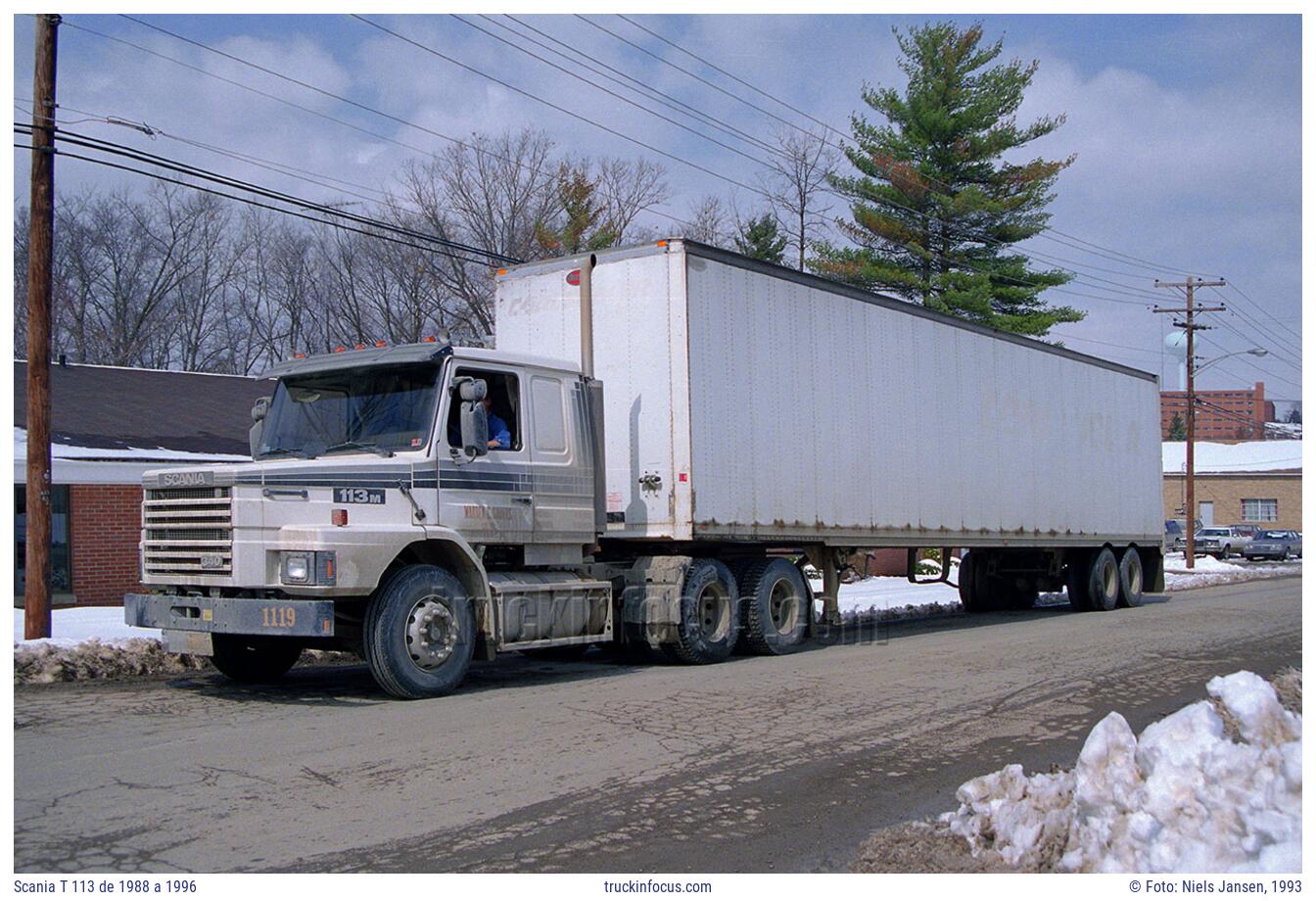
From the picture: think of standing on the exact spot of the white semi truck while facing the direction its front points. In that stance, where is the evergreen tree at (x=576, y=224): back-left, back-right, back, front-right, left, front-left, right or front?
back-right

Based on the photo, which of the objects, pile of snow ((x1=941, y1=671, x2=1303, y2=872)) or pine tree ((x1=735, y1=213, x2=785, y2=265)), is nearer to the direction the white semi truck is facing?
the pile of snow

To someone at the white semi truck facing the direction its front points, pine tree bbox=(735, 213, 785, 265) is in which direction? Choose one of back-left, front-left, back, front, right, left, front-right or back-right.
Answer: back-right

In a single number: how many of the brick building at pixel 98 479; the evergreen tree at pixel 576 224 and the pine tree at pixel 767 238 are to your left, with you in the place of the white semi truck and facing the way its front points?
0

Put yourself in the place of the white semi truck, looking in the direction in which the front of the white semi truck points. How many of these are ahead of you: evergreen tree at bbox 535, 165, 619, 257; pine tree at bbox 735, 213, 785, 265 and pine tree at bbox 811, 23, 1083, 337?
0

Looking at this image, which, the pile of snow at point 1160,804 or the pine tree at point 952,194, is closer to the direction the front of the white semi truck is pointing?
the pile of snow

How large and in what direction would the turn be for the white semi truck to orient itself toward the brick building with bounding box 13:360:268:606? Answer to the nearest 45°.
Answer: approximately 90° to its right

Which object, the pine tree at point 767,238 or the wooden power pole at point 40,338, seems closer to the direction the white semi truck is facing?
the wooden power pole

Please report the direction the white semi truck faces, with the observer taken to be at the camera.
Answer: facing the viewer and to the left of the viewer
